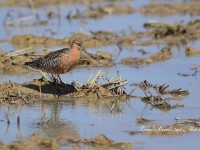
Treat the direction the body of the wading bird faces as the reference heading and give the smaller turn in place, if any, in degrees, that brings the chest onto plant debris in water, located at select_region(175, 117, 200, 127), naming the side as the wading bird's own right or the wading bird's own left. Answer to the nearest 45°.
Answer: approximately 45° to the wading bird's own right

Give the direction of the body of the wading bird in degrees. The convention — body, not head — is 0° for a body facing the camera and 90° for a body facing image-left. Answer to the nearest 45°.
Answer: approximately 270°
